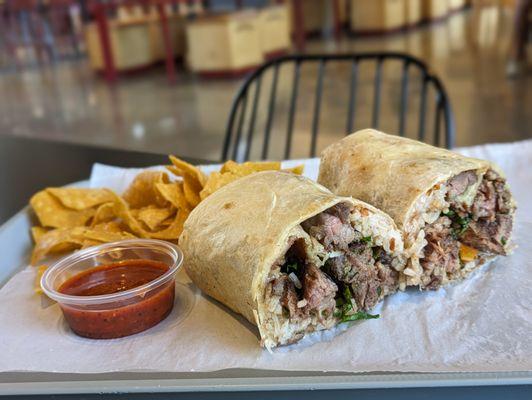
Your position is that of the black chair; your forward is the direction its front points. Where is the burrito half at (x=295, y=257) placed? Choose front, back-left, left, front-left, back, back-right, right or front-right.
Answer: front

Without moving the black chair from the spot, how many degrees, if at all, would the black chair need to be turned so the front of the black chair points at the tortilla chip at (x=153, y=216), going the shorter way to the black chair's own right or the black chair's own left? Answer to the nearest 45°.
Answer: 0° — it already faces it

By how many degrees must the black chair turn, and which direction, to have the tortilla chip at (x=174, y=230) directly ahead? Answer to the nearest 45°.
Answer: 0° — it already faces it

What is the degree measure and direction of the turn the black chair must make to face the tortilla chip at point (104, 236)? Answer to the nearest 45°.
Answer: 0° — it already faces it

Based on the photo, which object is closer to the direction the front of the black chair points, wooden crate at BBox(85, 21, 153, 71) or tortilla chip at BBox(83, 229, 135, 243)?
the tortilla chip

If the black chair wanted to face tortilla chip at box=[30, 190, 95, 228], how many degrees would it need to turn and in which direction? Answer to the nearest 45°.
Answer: approximately 45° to its right

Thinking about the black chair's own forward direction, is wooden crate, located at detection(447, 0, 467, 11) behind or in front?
behind

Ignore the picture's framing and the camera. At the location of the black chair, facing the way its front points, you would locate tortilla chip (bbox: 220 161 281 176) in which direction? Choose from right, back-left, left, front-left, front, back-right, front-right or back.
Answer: front

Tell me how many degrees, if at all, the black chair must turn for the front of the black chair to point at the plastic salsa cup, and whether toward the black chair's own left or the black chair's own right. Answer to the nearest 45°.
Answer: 0° — it already faces it

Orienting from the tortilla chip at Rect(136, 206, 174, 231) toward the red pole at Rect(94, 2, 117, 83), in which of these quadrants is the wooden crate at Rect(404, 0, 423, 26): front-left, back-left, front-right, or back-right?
front-right

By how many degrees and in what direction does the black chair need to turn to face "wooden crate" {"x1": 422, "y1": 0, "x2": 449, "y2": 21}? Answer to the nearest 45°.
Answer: approximately 180°

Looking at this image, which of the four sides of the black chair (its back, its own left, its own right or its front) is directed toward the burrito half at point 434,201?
front

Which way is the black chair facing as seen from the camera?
toward the camera

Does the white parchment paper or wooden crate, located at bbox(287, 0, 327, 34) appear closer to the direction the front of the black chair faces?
the white parchment paper

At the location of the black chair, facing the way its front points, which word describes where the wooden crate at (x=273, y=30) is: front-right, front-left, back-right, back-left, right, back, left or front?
back

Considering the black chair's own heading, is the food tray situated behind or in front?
in front
